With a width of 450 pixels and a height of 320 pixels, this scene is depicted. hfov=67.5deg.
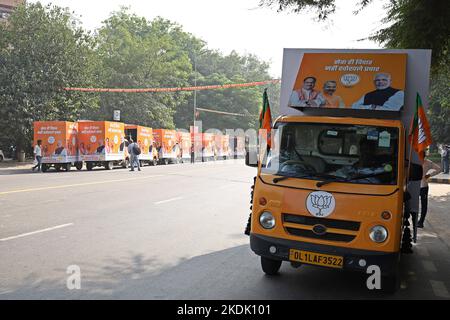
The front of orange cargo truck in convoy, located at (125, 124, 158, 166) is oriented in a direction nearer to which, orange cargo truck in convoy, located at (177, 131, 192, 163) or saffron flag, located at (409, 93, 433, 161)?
the orange cargo truck in convoy

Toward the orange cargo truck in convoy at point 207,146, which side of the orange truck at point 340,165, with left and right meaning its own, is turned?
back

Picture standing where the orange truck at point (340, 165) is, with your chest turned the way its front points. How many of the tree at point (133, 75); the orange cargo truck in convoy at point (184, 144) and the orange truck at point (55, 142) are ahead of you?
0

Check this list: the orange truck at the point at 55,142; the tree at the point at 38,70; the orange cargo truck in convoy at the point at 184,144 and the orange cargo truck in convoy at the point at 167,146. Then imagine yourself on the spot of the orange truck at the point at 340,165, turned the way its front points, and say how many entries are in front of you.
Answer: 0

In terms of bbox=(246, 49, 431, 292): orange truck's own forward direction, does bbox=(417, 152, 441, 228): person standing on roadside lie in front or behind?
behind

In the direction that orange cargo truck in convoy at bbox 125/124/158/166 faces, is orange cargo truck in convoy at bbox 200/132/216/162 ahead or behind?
ahead

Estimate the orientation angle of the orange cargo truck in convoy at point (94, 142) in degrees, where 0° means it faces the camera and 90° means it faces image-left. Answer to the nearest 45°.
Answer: approximately 225°

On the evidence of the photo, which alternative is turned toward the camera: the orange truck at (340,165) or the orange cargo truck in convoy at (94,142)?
the orange truck

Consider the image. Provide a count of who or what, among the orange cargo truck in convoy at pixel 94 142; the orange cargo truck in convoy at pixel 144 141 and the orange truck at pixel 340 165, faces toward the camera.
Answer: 1

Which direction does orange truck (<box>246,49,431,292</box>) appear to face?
toward the camera

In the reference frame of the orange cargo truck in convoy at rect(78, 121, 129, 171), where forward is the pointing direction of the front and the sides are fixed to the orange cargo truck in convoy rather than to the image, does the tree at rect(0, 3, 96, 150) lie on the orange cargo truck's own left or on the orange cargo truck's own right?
on the orange cargo truck's own left

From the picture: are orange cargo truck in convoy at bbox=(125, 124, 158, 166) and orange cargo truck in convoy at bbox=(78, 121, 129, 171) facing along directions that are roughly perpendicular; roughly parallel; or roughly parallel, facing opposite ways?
roughly parallel
